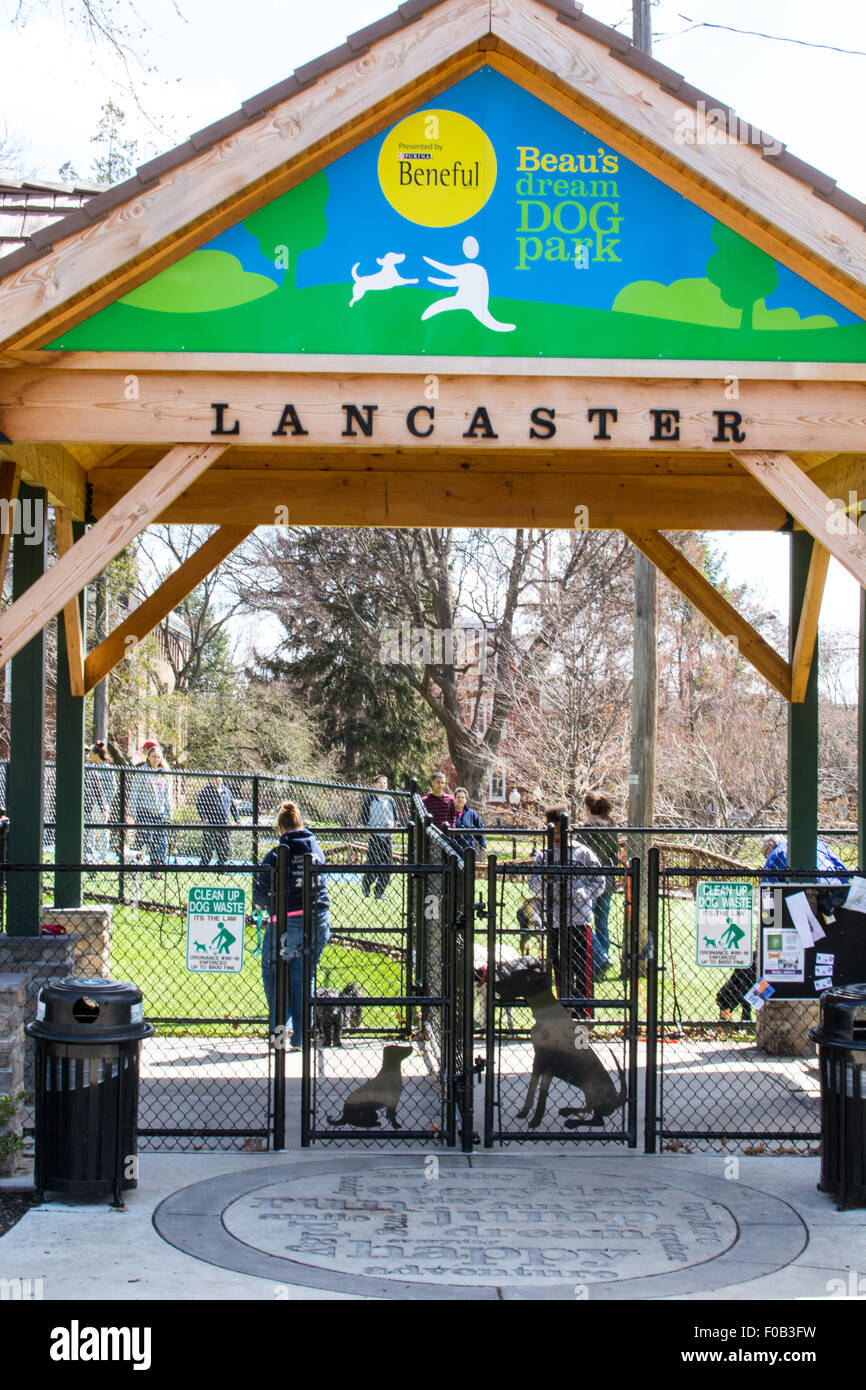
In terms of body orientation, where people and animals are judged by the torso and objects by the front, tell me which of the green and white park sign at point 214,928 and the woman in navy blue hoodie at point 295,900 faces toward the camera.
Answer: the green and white park sign

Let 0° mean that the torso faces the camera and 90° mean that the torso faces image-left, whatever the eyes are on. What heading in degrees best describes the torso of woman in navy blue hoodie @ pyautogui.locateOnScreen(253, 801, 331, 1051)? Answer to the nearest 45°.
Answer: approximately 180°

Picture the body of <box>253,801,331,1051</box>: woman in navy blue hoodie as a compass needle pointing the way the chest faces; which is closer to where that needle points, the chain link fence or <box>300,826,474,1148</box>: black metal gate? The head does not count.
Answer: the chain link fence

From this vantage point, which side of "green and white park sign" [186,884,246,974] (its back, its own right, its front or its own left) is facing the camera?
front

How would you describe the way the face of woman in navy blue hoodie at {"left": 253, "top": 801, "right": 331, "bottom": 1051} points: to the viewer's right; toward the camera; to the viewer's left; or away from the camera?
away from the camera

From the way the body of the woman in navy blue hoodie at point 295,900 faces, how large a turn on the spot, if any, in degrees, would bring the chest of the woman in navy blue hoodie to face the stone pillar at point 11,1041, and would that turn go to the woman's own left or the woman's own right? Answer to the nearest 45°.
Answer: approximately 135° to the woman's own left

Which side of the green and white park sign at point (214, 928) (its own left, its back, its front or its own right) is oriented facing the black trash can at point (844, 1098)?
left

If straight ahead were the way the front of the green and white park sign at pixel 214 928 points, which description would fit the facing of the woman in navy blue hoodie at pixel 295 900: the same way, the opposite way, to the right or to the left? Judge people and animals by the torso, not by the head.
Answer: the opposite way

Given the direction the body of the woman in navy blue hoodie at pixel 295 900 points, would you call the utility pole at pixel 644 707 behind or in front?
in front

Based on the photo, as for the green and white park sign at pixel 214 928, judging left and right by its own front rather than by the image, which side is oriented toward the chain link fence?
back

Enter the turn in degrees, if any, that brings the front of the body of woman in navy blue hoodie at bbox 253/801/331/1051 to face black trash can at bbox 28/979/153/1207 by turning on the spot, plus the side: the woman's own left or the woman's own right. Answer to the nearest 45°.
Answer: approximately 180°

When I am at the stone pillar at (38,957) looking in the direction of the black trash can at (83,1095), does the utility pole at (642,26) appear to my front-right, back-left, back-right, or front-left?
back-left

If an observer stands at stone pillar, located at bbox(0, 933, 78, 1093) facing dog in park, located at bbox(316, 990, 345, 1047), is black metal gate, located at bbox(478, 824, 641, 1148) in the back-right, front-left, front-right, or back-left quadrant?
front-right

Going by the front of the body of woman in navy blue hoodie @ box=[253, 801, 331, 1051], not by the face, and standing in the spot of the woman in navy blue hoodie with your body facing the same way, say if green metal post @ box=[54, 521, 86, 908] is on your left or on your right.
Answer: on your left

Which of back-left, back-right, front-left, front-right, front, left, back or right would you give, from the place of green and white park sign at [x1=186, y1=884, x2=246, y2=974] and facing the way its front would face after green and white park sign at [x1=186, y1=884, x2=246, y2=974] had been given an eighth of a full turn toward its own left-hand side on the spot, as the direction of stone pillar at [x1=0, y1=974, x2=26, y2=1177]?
back-right
